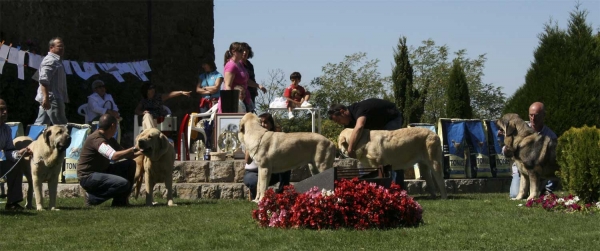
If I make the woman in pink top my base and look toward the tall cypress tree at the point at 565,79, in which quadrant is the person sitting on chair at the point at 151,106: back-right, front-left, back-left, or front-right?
back-left

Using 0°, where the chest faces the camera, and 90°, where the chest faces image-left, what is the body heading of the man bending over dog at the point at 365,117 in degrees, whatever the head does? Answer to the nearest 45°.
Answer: approximately 90°

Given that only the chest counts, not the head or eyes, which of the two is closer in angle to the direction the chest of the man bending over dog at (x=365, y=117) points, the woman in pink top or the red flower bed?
the woman in pink top

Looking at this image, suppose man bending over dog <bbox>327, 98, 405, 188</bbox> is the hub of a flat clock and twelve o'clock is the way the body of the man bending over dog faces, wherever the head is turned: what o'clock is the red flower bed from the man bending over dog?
The red flower bed is roughly at 9 o'clock from the man bending over dog.

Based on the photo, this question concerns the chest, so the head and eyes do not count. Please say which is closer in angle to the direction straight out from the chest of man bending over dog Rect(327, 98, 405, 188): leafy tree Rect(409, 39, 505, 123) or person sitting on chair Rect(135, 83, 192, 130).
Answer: the person sitting on chair

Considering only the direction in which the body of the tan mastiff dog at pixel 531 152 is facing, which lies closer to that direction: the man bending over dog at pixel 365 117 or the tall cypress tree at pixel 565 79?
the man bending over dog

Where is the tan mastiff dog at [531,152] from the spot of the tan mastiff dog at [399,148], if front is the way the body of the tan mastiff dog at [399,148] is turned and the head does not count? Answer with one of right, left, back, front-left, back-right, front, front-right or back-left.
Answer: back

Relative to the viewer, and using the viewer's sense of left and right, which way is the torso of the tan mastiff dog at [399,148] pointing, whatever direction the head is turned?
facing to the left of the viewer

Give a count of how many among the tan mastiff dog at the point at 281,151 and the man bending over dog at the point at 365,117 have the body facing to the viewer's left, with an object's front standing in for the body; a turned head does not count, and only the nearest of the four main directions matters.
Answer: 2

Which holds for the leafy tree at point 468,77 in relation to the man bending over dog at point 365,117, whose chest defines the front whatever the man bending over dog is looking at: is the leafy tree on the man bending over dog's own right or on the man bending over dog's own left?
on the man bending over dog's own right

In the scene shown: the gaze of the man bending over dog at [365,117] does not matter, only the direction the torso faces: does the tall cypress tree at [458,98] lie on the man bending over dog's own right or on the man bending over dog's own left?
on the man bending over dog's own right
